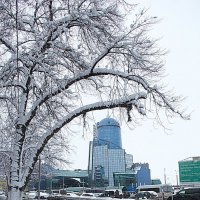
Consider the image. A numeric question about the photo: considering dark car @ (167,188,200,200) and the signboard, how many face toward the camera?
1

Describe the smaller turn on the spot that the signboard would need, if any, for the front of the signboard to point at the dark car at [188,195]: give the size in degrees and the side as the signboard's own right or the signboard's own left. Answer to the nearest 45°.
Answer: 0° — it already faces it

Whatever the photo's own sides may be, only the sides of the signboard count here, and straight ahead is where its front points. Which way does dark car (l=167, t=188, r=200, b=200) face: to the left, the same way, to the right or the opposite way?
to the right

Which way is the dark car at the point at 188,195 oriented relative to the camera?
to the viewer's left

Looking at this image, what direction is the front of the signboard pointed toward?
toward the camera

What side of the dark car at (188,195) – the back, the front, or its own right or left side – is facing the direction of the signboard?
right

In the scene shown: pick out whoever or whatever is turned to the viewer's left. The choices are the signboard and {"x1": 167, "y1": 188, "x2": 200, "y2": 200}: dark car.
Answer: the dark car
